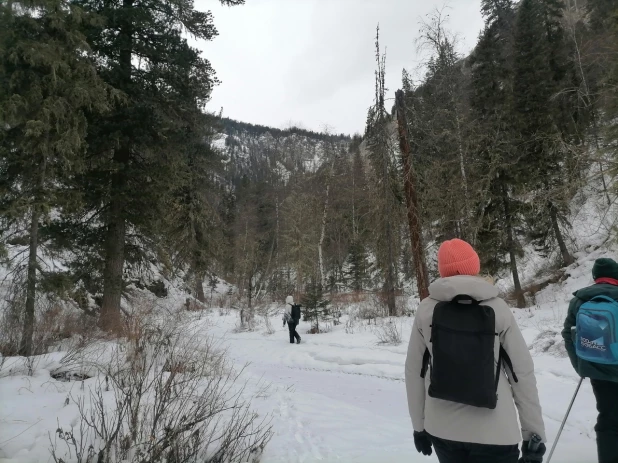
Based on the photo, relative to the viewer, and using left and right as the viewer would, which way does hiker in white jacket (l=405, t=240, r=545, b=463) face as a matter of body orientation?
facing away from the viewer

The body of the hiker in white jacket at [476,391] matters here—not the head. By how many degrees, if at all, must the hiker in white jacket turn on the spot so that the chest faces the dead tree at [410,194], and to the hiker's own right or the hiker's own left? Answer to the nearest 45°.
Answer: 0° — they already face it

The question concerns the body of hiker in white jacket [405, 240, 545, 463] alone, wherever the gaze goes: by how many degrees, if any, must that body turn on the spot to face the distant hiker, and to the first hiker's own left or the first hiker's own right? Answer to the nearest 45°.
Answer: approximately 45° to the first hiker's own left

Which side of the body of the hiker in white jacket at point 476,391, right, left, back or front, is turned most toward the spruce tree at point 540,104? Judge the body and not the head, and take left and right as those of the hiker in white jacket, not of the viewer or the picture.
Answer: front

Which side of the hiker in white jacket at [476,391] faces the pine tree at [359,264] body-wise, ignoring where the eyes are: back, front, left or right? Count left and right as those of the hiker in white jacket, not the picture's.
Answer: front

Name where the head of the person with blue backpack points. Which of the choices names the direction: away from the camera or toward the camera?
away from the camera

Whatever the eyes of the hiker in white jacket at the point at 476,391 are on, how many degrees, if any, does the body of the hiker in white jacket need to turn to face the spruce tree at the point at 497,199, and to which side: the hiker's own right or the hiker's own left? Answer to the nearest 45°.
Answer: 0° — they already face it

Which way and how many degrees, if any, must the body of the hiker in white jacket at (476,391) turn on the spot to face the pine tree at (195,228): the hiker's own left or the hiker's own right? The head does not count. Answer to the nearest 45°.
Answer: approximately 45° to the hiker's own left

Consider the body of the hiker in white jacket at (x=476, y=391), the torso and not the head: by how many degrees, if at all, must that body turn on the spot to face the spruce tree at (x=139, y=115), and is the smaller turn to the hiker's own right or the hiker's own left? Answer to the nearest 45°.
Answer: approximately 45° to the hiker's own left
